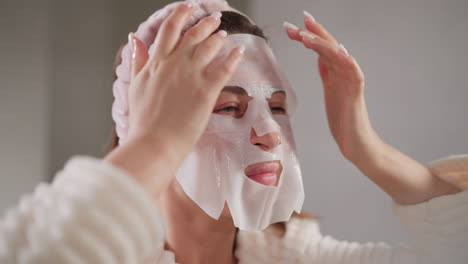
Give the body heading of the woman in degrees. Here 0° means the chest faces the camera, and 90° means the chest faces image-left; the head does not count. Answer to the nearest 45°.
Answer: approximately 315°
